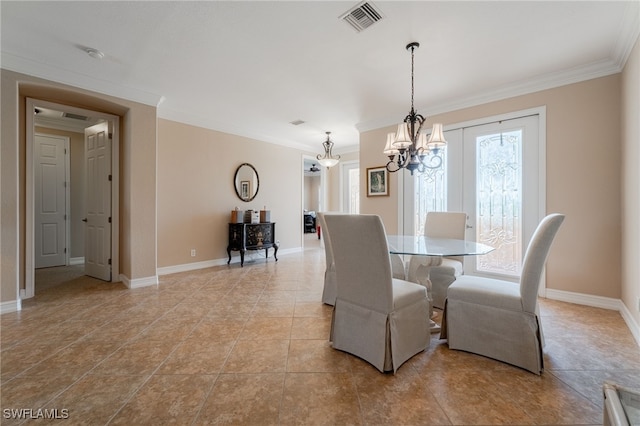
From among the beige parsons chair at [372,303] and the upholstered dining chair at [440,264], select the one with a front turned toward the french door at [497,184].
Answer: the beige parsons chair

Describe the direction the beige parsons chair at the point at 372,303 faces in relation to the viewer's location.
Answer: facing away from the viewer and to the right of the viewer

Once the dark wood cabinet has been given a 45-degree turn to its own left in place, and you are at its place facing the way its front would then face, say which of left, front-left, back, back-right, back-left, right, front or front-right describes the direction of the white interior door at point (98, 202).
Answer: back

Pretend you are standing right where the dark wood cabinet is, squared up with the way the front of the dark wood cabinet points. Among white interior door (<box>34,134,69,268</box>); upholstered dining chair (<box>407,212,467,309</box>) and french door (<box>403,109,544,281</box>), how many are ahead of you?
2

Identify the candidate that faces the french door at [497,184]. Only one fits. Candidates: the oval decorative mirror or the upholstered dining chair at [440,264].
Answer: the oval decorative mirror

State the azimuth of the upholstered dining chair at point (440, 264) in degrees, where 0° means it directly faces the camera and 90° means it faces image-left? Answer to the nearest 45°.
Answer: approximately 45°

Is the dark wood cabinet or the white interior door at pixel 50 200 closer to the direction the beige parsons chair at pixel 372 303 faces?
the dark wood cabinet

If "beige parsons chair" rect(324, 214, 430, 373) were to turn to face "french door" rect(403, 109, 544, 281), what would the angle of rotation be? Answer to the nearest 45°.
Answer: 0° — it already faces it

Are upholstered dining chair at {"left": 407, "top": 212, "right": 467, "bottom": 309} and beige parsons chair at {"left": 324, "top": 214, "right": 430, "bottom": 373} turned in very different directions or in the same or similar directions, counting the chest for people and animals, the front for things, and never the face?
very different directions

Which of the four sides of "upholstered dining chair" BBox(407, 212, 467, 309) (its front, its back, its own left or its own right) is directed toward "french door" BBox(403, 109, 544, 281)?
back
